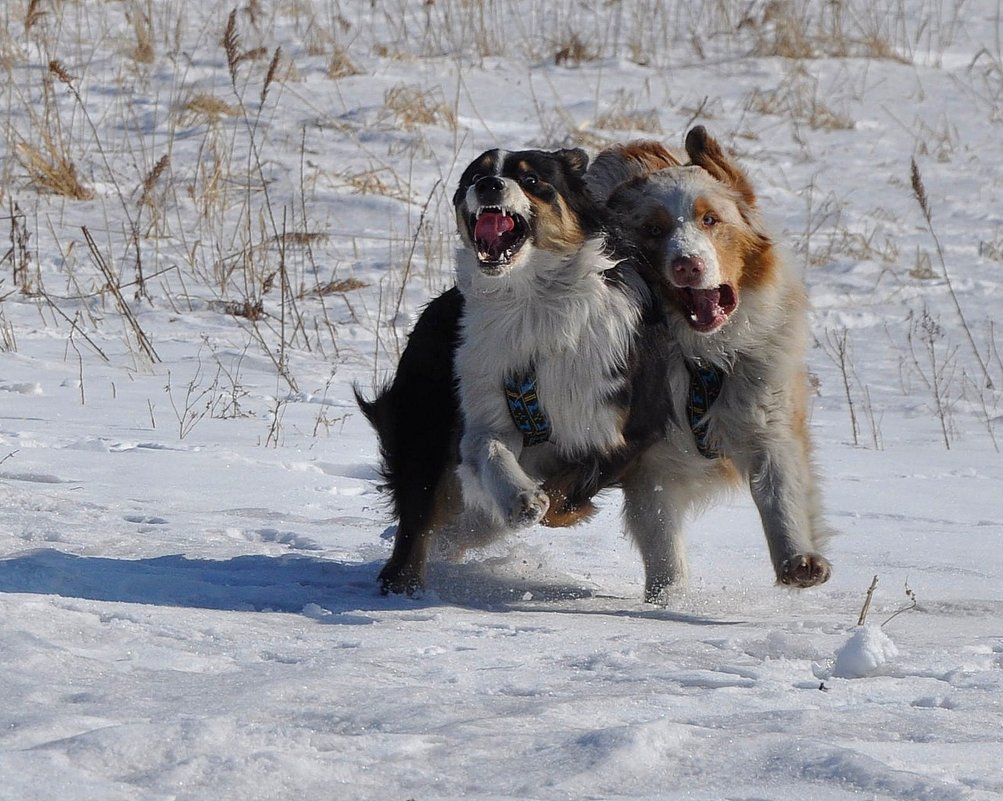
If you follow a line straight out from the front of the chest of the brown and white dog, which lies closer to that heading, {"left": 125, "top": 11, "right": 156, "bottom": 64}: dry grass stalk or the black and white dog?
the black and white dog

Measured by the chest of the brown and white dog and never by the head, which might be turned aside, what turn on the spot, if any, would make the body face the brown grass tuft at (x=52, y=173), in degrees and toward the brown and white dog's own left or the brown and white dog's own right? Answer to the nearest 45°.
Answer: approximately 135° to the brown and white dog's own right

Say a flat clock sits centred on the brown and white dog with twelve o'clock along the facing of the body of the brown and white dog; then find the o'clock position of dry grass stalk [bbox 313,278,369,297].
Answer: The dry grass stalk is roughly at 5 o'clock from the brown and white dog.

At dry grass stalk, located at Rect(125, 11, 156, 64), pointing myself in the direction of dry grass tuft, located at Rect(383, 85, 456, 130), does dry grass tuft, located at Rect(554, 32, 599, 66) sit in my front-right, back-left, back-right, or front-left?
front-left

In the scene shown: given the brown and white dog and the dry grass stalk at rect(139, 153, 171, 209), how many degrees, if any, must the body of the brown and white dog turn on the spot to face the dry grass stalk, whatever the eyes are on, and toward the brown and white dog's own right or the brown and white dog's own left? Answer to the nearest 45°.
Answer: approximately 135° to the brown and white dog's own right

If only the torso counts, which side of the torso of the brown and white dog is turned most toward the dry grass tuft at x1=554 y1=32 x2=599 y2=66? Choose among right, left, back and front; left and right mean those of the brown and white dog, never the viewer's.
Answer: back

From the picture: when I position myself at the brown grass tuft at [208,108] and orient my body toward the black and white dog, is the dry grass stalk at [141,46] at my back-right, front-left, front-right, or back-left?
back-right

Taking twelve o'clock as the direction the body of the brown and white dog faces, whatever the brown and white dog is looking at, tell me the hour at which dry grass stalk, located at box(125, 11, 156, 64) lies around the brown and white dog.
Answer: The dry grass stalk is roughly at 5 o'clock from the brown and white dog.

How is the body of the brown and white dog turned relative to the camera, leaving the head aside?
toward the camera

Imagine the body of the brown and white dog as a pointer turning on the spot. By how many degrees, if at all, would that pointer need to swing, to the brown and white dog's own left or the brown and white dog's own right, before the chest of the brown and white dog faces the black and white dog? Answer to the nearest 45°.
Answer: approximately 45° to the brown and white dog's own right

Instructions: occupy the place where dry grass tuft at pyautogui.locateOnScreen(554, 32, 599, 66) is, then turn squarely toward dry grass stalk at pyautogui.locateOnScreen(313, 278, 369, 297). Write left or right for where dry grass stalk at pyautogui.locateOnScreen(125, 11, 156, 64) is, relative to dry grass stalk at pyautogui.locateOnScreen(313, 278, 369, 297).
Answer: right

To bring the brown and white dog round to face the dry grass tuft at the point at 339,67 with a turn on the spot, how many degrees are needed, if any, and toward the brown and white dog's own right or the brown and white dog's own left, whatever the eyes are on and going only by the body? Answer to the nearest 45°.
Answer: approximately 135° to the brown and white dog's own right

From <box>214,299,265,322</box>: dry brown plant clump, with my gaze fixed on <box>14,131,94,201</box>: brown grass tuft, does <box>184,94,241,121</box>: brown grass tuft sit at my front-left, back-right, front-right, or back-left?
front-right
